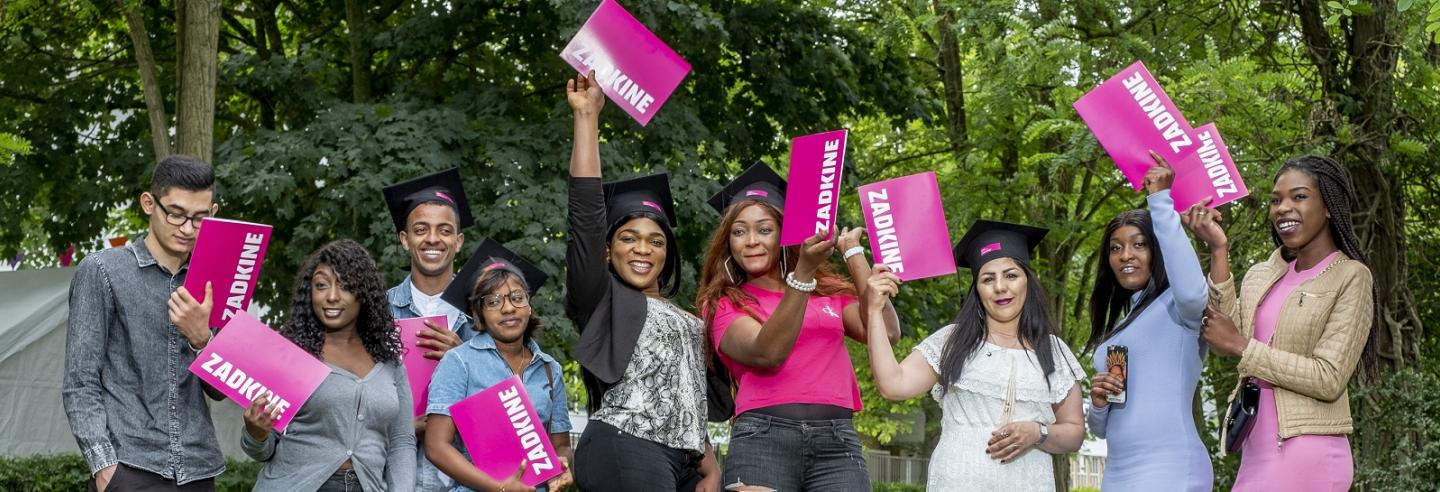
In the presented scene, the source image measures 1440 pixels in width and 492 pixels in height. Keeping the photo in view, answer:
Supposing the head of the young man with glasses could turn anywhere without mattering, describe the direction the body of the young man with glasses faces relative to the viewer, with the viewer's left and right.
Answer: facing the viewer and to the right of the viewer

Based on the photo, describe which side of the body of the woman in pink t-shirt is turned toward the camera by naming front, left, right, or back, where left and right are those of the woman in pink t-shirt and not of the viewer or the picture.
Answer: front

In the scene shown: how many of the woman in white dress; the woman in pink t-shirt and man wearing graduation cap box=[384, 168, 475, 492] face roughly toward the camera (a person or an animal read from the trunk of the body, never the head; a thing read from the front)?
3

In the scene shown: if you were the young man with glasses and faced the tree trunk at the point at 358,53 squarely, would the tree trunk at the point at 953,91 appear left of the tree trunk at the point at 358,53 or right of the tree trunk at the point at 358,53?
right

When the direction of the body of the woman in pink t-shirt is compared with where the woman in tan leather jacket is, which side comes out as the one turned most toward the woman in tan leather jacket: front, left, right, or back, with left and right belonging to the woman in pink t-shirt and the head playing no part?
left

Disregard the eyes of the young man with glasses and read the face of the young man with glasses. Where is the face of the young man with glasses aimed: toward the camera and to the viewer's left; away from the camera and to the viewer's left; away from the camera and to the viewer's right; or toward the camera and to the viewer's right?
toward the camera and to the viewer's right

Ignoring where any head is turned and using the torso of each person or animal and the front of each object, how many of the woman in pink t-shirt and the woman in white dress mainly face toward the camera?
2

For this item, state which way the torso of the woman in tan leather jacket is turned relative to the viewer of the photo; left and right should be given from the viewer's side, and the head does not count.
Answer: facing the viewer and to the left of the viewer

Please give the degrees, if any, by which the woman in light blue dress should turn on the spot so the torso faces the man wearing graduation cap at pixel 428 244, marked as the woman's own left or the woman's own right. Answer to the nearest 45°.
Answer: approximately 45° to the woman's own right

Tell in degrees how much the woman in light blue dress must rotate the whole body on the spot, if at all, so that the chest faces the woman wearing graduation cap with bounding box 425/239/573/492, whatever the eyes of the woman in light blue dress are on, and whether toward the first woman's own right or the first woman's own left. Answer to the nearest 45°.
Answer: approximately 45° to the first woman's own right

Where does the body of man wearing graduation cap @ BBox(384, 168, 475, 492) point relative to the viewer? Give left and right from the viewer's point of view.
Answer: facing the viewer

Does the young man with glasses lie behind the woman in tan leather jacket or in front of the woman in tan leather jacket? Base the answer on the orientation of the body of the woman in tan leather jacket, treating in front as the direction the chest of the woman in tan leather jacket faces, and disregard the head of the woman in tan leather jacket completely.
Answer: in front
